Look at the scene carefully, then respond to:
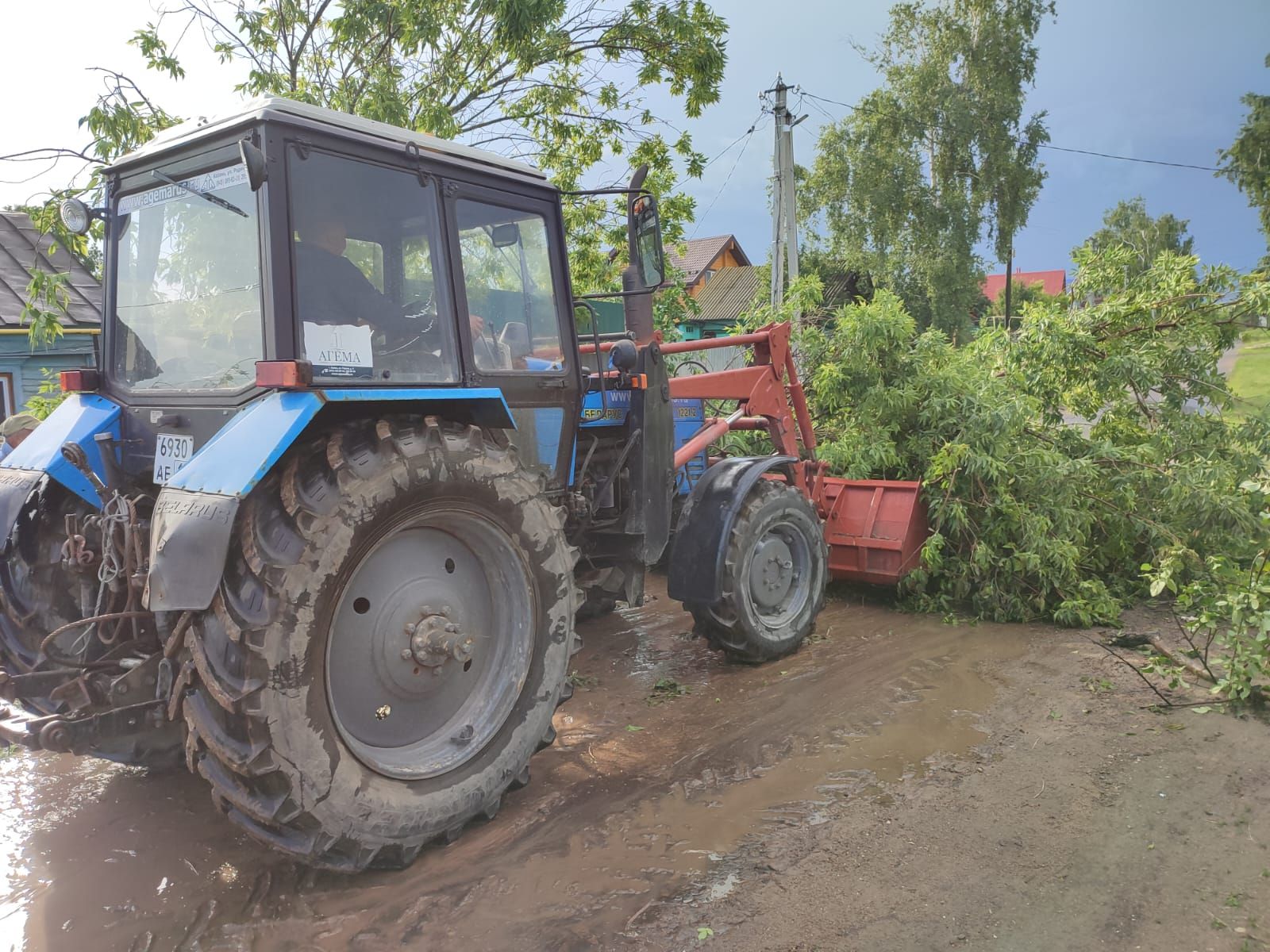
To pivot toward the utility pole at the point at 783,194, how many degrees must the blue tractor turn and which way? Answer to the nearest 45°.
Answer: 0° — it already faces it

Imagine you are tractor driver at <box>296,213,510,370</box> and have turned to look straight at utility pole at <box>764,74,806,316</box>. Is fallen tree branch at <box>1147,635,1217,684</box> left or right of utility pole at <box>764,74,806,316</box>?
right

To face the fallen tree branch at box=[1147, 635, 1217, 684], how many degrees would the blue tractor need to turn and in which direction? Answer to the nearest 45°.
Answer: approximately 45° to its right

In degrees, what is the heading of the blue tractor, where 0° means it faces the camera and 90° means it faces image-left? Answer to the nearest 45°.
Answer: approximately 225°

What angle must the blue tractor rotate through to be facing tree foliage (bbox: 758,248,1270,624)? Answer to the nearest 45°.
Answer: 0° — it already faces it
